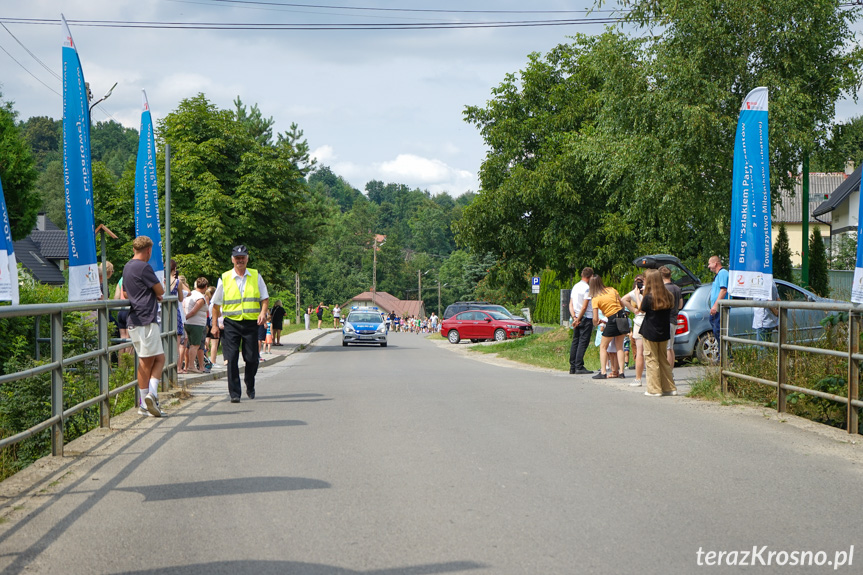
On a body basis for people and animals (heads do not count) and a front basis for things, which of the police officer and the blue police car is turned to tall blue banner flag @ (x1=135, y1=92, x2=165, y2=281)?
the blue police car

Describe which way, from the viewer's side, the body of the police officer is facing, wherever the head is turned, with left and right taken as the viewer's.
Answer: facing the viewer

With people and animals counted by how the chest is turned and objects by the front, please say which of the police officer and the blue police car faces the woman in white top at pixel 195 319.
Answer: the blue police car

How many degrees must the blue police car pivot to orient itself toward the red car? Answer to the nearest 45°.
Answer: approximately 135° to its left

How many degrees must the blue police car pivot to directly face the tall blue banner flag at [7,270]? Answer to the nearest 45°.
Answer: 0° — it already faces it

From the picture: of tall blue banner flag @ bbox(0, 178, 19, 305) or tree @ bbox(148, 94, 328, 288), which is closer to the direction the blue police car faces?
the tall blue banner flag

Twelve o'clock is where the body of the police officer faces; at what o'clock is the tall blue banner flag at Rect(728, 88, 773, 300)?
The tall blue banner flag is roughly at 9 o'clock from the police officer.

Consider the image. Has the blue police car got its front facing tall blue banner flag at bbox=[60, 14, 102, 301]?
yes

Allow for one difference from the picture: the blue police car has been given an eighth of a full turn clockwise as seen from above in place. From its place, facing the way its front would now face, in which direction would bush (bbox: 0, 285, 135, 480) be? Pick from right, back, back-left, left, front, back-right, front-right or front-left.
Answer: front-left

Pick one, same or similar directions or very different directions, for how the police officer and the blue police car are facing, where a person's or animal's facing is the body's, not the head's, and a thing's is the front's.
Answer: same or similar directions

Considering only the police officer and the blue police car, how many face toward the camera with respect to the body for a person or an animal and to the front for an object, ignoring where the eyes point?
2

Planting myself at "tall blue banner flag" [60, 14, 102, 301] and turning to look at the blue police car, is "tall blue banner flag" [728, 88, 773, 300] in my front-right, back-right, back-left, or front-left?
front-right

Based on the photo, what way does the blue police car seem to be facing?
toward the camera

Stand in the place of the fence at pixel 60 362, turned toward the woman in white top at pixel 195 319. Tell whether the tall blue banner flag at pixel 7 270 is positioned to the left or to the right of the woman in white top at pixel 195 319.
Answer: left

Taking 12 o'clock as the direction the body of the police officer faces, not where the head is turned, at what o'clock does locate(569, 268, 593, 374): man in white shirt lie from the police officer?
The man in white shirt is roughly at 8 o'clock from the police officer.
